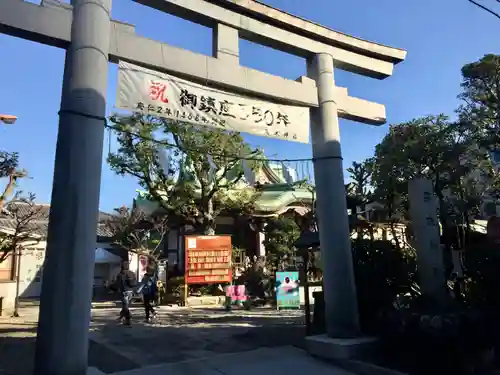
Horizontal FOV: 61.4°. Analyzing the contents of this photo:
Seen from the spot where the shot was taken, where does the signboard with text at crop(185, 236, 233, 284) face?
facing the viewer

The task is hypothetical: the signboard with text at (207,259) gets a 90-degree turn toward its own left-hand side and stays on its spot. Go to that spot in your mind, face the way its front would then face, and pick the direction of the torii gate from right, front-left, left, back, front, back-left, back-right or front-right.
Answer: right

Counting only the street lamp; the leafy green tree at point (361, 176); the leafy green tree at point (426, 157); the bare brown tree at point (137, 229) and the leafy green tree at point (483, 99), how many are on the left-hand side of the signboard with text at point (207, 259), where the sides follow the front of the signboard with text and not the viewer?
3

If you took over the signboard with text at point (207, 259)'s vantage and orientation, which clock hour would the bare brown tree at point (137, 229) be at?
The bare brown tree is roughly at 3 o'clock from the signboard with text.

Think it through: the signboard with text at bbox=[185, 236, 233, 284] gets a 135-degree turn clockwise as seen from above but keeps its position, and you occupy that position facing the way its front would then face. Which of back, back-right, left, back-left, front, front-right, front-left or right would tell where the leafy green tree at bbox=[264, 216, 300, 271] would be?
right
